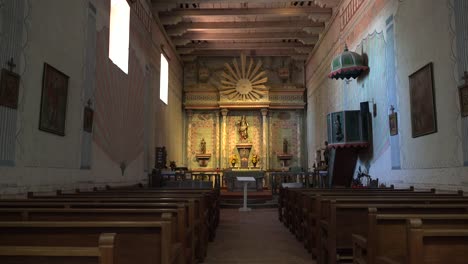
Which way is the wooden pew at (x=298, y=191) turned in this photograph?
away from the camera

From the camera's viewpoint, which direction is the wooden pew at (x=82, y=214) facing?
away from the camera

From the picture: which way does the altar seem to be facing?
toward the camera

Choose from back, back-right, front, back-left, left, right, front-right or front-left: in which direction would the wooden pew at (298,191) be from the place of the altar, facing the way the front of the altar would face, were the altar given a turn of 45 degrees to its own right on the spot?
front-left

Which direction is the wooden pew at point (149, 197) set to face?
away from the camera

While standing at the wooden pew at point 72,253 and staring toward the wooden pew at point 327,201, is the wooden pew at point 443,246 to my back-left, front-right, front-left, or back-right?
front-right

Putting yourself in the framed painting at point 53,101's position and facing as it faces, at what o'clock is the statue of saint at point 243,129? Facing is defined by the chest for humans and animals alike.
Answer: The statue of saint is roughly at 9 o'clock from the framed painting.

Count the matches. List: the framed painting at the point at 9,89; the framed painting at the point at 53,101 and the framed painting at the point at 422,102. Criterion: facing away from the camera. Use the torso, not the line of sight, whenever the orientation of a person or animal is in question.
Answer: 0

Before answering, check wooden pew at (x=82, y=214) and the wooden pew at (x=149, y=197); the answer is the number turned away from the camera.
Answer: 2

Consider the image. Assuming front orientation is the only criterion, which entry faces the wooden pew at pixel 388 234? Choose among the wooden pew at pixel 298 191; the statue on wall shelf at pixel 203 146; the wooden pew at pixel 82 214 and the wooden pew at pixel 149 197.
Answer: the statue on wall shelf

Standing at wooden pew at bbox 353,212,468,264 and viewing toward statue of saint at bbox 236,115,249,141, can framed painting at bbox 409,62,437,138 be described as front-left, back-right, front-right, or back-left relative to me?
front-right

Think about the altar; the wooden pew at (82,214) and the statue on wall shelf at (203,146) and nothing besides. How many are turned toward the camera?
2

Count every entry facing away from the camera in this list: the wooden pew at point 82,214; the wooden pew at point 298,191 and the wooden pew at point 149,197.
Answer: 3

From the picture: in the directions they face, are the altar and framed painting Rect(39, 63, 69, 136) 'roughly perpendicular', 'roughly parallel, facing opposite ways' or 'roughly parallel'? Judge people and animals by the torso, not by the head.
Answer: roughly perpendicular

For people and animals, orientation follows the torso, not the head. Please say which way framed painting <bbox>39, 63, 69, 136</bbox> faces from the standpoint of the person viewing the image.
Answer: facing the viewer and to the right of the viewer

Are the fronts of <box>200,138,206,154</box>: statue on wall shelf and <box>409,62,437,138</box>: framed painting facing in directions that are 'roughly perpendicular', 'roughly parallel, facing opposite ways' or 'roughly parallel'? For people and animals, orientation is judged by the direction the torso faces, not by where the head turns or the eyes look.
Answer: roughly perpendicular

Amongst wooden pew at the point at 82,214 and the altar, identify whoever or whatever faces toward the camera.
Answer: the altar

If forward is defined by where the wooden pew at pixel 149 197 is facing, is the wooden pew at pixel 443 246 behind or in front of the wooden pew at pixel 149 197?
behind

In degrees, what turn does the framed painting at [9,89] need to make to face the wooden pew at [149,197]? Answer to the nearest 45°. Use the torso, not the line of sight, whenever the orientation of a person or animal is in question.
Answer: approximately 45° to its left

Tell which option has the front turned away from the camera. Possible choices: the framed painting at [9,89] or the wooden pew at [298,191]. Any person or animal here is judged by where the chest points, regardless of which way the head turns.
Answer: the wooden pew

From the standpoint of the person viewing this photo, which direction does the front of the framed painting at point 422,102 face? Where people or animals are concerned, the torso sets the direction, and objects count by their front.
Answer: facing the viewer and to the left of the viewer

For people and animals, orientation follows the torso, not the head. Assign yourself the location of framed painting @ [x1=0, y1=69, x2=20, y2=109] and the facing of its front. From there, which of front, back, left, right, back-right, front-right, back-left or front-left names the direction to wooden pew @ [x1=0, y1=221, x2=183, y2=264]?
front-right
